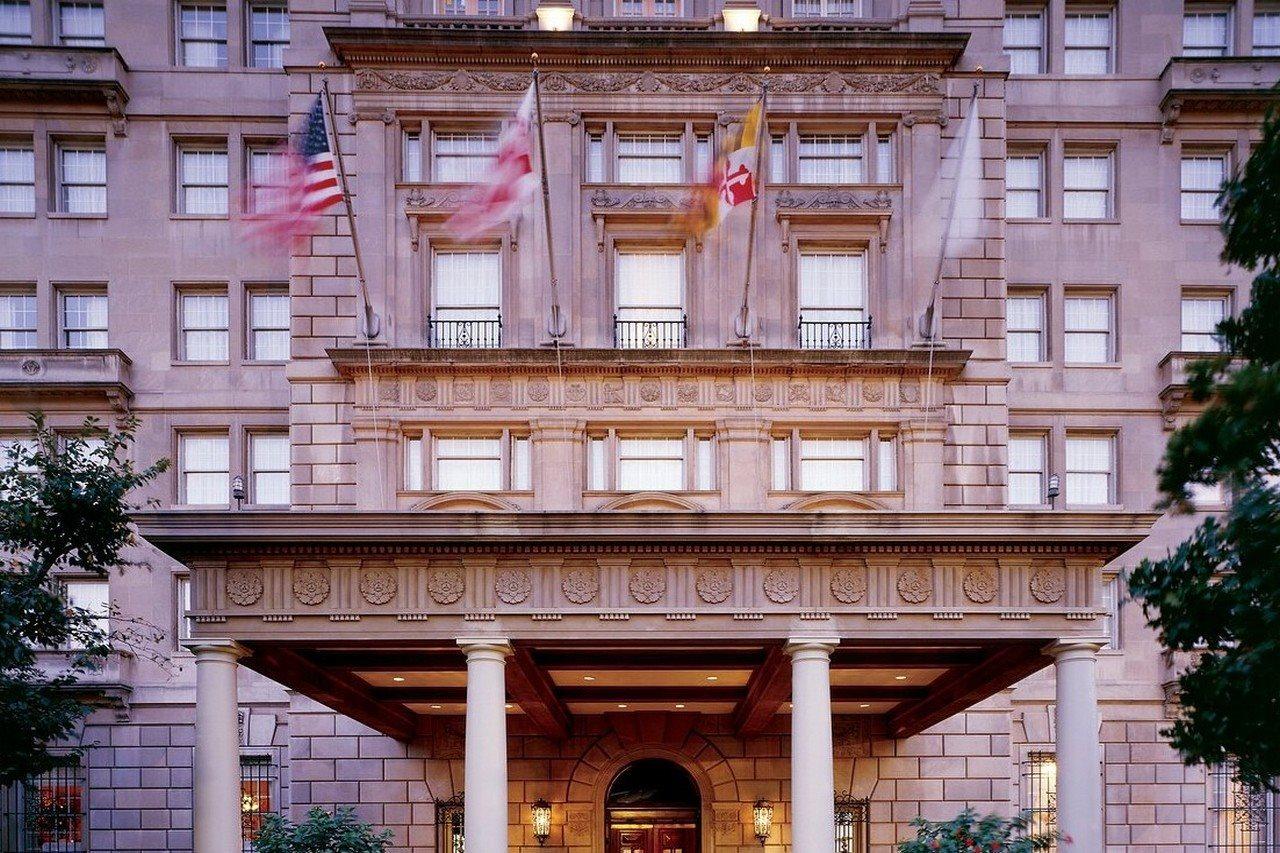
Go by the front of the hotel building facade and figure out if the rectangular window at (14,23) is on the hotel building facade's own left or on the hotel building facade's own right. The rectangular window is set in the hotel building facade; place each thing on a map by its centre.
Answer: on the hotel building facade's own right

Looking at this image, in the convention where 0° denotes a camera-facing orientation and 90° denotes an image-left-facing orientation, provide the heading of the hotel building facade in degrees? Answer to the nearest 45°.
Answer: approximately 0°
